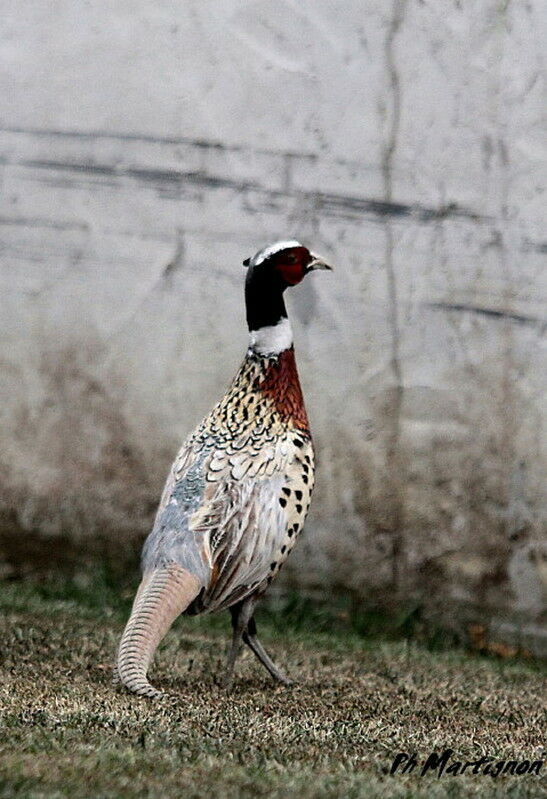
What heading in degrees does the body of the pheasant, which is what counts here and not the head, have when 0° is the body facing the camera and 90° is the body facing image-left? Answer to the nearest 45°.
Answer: approximately 225°
